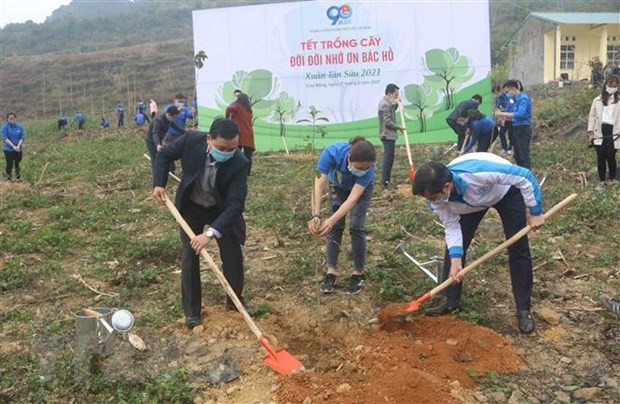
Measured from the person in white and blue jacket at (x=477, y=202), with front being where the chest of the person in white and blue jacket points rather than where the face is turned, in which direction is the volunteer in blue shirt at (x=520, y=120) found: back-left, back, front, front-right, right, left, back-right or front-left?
back-right

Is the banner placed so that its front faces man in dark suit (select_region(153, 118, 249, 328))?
yes

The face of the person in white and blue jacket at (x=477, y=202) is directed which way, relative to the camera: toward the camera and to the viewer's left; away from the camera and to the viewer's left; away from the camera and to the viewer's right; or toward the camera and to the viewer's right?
toward the camera and to the viewer's left

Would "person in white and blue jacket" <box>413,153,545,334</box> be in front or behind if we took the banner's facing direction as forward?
in front

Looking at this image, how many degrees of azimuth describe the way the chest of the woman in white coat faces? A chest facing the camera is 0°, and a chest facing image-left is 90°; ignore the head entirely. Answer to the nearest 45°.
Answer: approximately 0°

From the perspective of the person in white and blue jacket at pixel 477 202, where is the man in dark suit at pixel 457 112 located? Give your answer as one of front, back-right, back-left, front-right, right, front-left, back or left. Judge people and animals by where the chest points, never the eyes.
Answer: back-right

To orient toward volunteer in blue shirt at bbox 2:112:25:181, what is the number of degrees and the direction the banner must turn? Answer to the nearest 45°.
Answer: approximately 45° to its right

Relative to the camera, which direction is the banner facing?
toward the camera

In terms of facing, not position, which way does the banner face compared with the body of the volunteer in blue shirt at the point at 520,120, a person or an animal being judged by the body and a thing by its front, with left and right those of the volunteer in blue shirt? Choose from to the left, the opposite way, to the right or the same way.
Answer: to the left

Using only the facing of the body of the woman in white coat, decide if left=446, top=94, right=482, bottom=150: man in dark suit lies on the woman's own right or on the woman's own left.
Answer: on the woman's own right

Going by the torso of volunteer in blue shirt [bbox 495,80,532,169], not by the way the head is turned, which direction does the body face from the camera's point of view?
to the viewer's left

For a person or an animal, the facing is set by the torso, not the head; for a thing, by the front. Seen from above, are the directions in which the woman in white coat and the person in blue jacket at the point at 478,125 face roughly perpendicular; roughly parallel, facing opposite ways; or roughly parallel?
roughly perpendicular

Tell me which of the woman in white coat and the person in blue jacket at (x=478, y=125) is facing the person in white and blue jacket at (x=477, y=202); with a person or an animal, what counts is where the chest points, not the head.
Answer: the woman in white coat
